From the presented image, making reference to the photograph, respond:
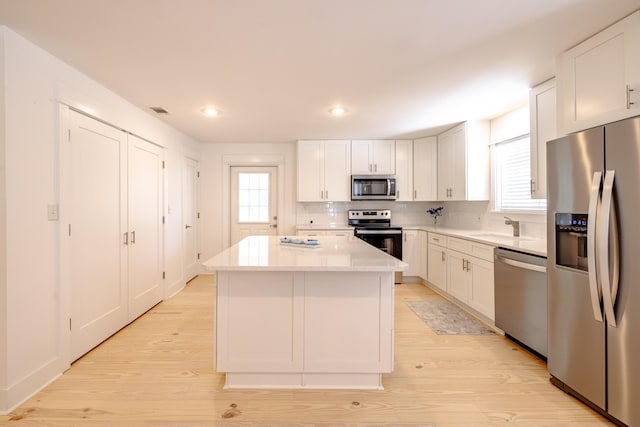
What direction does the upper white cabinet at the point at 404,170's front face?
toward the camera

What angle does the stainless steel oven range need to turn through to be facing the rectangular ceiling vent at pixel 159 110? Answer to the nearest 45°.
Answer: approximately 45° to its right

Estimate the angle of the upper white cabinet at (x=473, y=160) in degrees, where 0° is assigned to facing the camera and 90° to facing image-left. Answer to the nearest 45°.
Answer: approximately 45°

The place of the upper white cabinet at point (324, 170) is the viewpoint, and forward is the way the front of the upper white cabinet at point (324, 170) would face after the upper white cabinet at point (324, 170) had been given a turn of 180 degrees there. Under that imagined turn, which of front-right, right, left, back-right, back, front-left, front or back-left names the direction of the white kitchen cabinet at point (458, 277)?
back-right

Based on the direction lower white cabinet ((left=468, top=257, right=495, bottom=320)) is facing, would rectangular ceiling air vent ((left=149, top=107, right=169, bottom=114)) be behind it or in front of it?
in front

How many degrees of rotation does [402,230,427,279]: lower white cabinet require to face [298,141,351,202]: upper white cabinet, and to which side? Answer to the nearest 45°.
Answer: approximately 90° to its right

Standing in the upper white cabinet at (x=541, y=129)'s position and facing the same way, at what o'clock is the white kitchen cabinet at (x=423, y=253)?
The white kitchen cabinet is roughly at 3 o'clock from the upper white cabinet.

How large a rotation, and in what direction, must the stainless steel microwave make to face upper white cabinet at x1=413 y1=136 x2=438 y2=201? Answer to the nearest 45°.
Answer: approximately 90° to its left

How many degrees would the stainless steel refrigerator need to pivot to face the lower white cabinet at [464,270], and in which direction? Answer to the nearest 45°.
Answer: approximately 90° to its right

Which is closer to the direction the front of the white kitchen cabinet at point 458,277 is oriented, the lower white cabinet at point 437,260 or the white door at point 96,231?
the white door

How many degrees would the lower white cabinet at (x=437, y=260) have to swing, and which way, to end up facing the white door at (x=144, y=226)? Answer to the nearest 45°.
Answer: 0° — it already faces it

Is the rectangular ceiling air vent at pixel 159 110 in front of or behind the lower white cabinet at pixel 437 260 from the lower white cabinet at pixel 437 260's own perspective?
in front

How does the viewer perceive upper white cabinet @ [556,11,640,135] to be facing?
facing the viewer and to the left of the viewer

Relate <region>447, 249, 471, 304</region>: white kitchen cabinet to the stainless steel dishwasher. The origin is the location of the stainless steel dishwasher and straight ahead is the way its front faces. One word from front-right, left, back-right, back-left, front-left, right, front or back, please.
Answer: right

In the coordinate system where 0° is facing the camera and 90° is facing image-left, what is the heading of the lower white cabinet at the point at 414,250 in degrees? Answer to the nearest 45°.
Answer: approximately 0°

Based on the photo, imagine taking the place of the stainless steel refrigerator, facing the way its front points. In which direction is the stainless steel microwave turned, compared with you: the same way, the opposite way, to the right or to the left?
to the left
